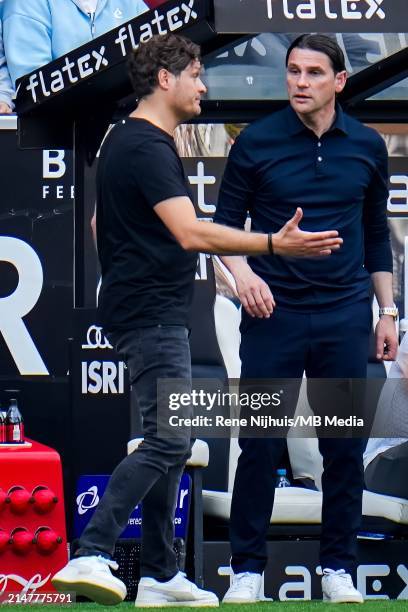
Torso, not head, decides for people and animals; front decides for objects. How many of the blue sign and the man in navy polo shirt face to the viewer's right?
0

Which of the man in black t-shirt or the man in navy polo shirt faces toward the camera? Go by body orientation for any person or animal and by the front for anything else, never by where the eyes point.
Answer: the man in navy polo shirt

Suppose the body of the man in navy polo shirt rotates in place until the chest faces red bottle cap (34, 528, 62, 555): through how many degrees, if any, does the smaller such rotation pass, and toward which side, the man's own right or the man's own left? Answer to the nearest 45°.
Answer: approximately 90° to the man's own right

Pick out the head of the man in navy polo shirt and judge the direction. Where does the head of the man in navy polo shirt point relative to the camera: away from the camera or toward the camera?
toward the camera

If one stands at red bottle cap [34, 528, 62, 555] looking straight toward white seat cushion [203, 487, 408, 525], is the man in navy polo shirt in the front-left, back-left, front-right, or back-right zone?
front-right

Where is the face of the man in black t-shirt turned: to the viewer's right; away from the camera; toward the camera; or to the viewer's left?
to the viewer's right

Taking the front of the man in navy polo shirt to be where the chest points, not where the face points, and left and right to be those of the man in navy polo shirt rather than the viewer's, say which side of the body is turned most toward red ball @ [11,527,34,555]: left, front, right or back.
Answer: right

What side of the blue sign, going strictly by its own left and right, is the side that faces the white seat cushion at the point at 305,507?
left

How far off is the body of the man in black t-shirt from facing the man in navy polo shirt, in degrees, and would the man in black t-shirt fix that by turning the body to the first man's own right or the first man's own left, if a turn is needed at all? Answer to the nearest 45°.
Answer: approximately 45° to the first man's own left

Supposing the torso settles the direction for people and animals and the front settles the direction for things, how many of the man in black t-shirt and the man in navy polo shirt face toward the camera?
1

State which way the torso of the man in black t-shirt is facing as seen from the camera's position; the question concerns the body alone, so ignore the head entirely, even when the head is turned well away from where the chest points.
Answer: to the viewer's right

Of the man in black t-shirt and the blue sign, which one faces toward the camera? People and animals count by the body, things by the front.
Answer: the blue sign

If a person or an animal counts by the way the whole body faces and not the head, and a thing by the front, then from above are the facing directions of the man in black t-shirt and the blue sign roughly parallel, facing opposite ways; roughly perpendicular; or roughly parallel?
roughly perpendicular

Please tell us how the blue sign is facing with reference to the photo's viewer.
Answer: facing the viewer

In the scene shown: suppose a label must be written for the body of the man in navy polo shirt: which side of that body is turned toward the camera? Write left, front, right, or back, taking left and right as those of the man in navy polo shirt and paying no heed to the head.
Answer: front

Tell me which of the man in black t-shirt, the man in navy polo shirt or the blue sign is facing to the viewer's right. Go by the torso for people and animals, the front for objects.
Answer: the man in black t-shirt

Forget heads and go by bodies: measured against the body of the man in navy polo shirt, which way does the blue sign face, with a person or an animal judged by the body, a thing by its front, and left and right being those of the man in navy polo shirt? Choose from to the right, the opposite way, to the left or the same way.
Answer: the same way
